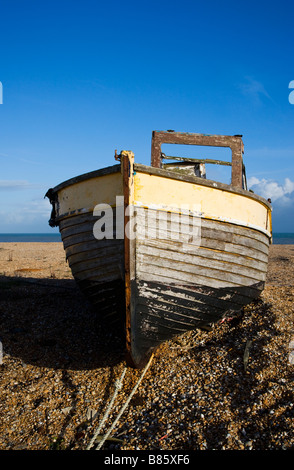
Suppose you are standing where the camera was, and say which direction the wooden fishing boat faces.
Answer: facing the viewer
